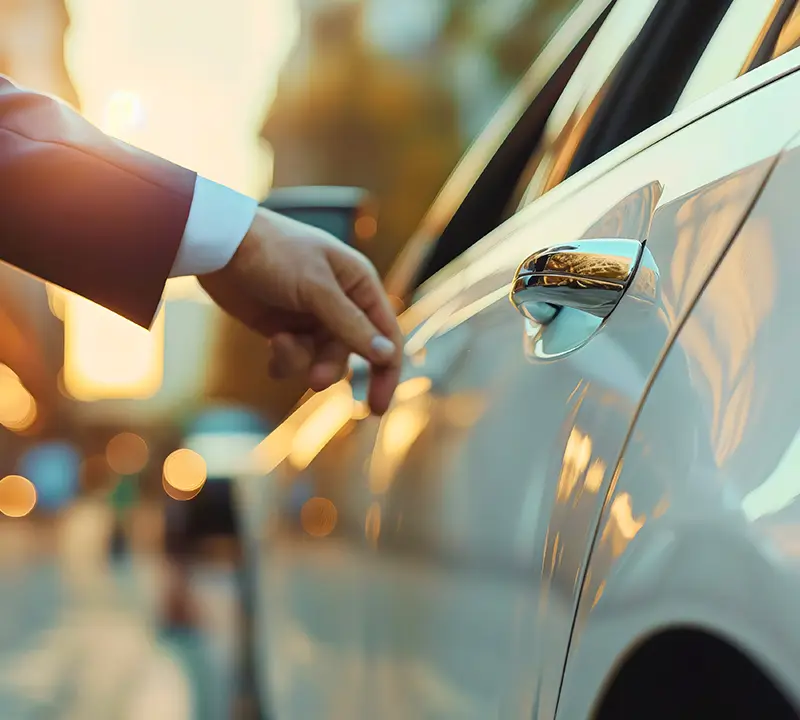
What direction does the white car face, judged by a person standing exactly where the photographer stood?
facing away from the viewer and to the left of the viewer
